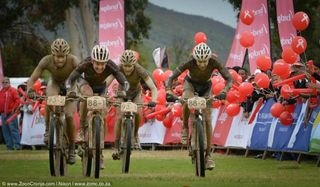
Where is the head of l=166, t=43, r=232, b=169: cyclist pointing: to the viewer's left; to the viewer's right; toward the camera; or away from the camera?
toward the camera

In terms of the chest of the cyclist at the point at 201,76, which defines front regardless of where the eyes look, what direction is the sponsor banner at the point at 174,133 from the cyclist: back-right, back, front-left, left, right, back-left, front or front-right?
back

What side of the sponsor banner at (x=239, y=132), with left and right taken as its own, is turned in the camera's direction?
front

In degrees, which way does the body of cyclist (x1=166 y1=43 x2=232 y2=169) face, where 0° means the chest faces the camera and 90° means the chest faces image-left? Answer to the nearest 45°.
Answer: approximately 0°

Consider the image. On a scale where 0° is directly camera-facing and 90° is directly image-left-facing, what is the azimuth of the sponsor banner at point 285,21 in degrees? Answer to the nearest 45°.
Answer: approximately 0°

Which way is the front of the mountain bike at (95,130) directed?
toward the camera

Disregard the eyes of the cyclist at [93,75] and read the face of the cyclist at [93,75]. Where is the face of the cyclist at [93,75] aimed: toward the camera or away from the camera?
toward the camera

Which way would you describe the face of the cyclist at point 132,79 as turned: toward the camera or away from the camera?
toward the camera

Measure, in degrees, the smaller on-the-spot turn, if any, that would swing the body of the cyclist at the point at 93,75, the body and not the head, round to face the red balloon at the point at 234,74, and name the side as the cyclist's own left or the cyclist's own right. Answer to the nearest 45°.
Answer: approximately 135° to the cyclist's own left
